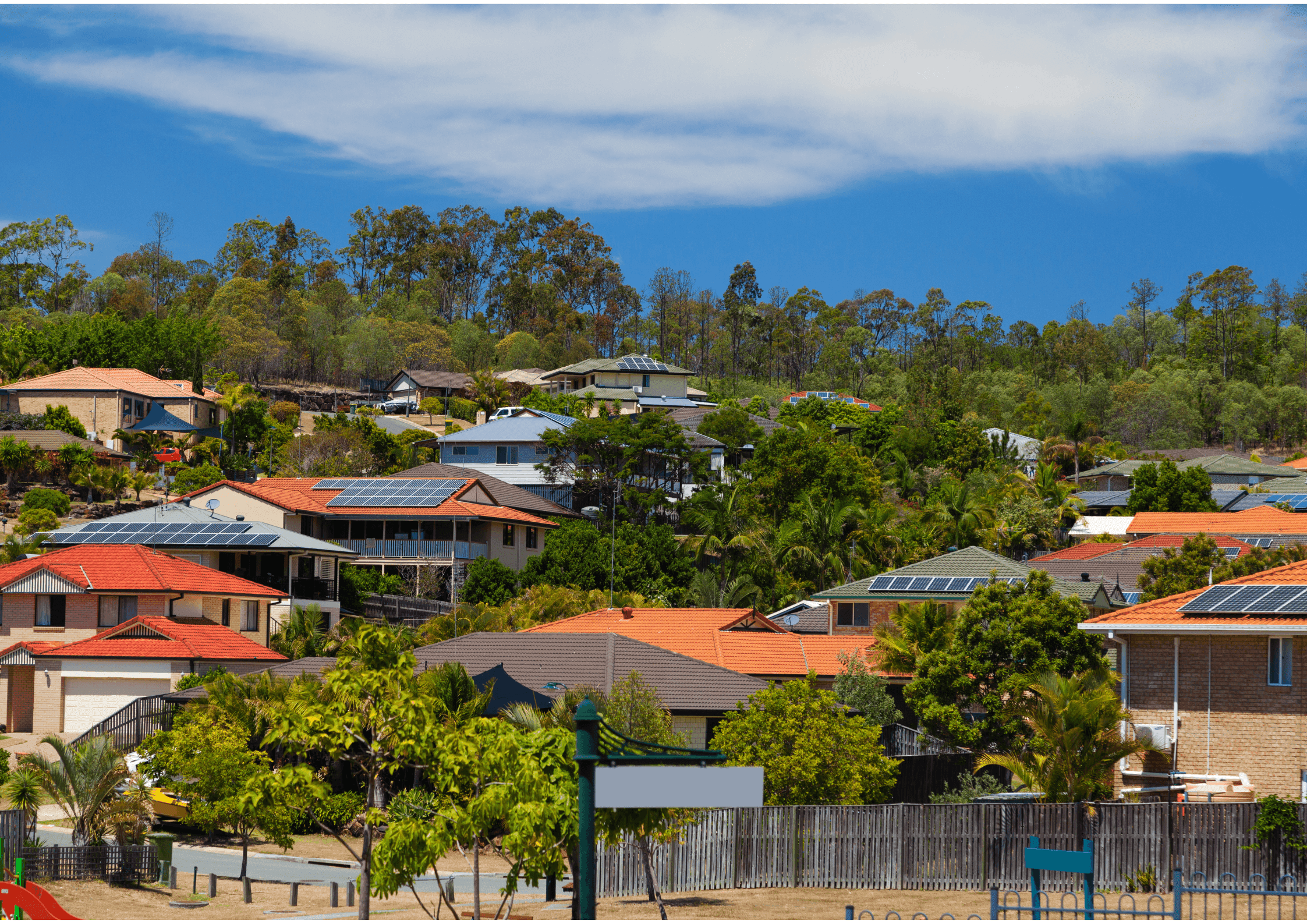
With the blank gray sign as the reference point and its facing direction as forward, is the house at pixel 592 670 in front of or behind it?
behind

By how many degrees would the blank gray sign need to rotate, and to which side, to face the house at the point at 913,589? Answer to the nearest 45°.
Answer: approximately 180°

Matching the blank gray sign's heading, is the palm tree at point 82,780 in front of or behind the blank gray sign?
behind

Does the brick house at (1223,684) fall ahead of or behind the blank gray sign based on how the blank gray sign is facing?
behind

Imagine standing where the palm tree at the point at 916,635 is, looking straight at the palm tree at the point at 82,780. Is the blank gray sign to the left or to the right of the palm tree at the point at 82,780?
left

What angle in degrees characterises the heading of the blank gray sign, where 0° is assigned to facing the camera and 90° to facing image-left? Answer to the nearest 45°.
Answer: approximately 0°
